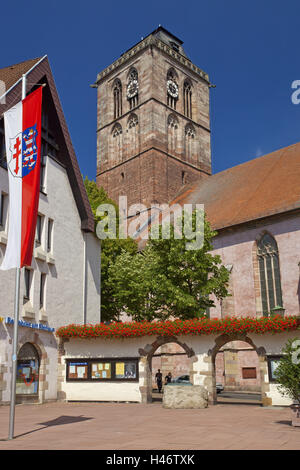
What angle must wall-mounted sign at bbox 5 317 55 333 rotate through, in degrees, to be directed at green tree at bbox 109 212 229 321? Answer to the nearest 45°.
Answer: approximately 90° to its left

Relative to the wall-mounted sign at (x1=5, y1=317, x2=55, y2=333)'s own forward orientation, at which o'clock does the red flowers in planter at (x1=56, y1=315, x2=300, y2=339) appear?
The red flowers in planter is roughly at 11 o'clock from the wall-mounted sign.

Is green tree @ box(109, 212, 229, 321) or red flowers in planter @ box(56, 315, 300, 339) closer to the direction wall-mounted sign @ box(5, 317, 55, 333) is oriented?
the red flowers in planter

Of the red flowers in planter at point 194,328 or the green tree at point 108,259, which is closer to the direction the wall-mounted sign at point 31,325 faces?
the red flowers in planter

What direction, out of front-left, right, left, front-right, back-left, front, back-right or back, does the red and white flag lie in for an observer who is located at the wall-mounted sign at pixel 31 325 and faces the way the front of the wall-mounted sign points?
front-right

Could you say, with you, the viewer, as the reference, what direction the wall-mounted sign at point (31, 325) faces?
facing the viewer and to the right of the viewer

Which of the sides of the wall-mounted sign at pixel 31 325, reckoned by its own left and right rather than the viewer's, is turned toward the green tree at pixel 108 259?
left

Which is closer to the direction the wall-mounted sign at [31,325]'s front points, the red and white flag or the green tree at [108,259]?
the red and white flag
